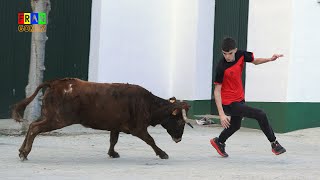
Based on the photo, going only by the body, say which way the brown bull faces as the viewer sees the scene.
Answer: to the viewer's right
